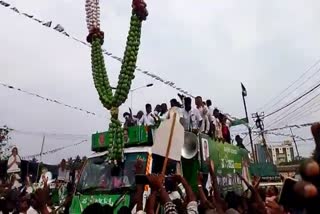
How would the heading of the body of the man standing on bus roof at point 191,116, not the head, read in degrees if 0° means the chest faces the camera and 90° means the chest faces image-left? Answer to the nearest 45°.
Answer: approximately 45°

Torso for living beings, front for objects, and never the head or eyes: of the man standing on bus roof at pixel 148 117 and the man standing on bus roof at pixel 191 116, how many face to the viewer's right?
0

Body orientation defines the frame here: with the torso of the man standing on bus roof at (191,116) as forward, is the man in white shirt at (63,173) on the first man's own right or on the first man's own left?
on the first man's own right

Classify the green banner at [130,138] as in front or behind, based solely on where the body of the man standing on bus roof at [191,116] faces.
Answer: in front

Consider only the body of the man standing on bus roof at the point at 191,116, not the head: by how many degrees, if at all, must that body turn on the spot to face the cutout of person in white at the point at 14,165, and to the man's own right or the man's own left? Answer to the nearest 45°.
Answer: approximately 45° to the man's own right

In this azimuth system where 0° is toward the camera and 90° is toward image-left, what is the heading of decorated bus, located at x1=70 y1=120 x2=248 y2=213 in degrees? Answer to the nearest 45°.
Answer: approximately 45°
